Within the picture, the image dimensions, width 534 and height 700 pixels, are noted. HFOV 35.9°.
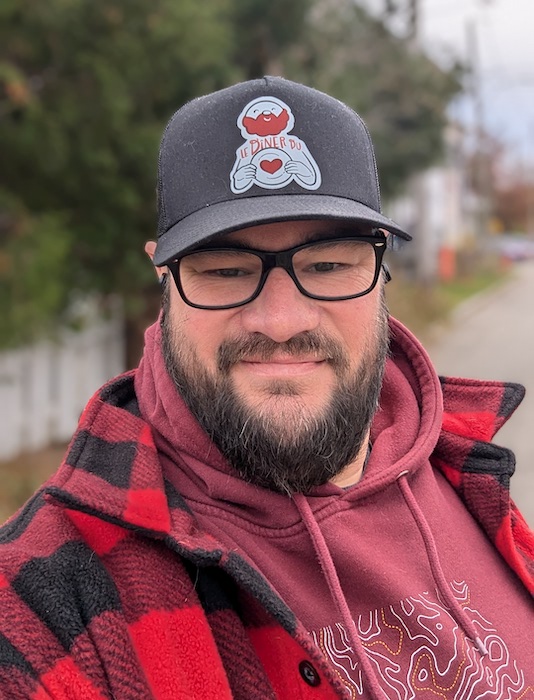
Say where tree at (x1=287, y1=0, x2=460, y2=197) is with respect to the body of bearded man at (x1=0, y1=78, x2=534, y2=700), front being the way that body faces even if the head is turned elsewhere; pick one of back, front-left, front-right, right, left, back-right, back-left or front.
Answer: back

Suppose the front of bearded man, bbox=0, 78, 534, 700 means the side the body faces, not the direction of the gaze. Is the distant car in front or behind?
behind

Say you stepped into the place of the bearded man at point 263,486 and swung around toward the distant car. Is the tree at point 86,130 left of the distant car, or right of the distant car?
left

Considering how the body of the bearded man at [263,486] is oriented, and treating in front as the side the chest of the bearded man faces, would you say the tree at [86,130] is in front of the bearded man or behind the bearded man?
behind

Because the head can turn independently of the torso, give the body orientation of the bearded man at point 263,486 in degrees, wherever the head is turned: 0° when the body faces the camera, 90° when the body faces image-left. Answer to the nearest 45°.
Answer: approximately 0°

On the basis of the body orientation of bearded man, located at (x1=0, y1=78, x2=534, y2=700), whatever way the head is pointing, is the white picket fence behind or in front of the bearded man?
behind
